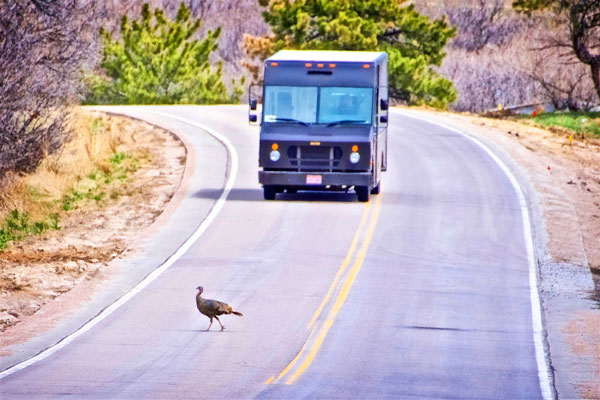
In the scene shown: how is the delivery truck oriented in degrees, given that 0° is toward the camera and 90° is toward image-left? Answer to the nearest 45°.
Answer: approximately 0°

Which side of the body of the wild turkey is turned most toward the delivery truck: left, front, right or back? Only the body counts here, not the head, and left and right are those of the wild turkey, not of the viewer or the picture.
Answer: right

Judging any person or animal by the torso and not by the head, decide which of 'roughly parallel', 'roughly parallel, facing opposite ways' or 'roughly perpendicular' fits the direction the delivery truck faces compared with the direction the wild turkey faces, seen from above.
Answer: roughly perpendicular

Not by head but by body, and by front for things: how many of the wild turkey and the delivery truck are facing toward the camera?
1

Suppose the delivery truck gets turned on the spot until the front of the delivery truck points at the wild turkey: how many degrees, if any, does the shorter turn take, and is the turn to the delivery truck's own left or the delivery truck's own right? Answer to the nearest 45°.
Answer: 0° — it already faces it

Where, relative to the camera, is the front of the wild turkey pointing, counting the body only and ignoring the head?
to the viewer's left
